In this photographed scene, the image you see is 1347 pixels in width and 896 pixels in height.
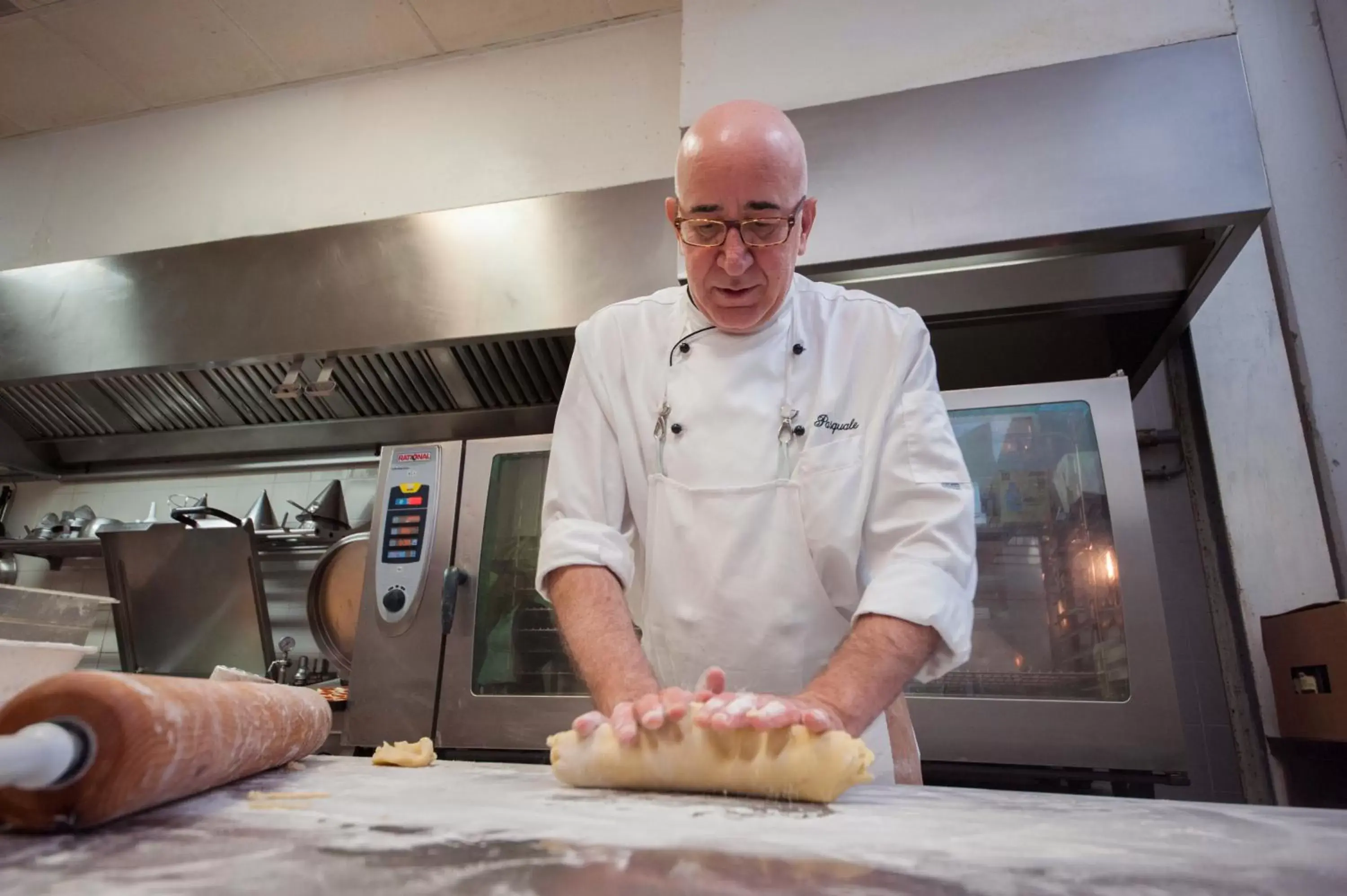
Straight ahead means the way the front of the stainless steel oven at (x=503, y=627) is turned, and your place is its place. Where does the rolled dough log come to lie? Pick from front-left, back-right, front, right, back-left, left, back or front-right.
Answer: front

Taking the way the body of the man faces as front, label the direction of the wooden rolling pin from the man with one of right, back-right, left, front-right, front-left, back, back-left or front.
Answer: front-right

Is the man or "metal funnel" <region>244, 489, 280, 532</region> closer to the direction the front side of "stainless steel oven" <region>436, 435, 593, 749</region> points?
the man

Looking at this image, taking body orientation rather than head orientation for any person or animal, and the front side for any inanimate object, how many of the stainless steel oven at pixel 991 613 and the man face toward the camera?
2

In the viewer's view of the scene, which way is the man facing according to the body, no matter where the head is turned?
toward the camera

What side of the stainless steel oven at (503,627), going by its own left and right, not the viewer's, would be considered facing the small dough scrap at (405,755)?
front

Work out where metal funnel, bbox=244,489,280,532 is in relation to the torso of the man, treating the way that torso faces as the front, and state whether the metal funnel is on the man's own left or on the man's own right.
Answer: on the man's own right

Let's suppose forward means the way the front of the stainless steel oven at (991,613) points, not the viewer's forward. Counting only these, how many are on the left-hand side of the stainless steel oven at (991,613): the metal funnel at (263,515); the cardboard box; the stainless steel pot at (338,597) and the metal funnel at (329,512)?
1

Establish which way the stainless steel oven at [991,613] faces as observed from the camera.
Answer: facing the viewer

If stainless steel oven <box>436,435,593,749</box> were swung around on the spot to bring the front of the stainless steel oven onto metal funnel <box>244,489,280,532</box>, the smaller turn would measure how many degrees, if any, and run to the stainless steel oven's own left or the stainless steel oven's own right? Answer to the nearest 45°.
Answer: approximately 135° to the stainless steel oven's own right

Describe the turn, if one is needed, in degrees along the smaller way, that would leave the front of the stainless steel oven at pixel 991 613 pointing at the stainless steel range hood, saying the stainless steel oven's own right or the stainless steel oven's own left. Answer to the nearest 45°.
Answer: approximately 90° to the stainless steel oven's own right

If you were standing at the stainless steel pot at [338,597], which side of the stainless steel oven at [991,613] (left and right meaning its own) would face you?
right

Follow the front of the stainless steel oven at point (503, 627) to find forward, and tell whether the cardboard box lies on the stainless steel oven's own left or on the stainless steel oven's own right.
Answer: on the stainless steel oven's own left

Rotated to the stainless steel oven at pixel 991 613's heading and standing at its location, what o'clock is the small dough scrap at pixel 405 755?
The small dough scrap is roughly at 2 o'clock from the stainless steel oven.

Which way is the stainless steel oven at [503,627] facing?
toward the camera
